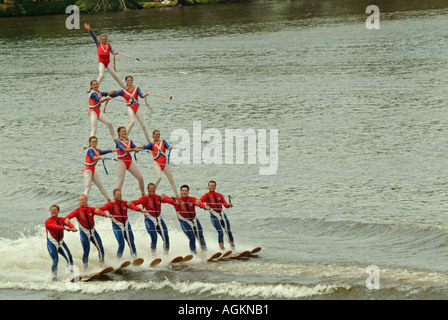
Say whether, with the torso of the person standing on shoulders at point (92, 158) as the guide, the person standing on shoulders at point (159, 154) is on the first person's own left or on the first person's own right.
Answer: on the first person's own left

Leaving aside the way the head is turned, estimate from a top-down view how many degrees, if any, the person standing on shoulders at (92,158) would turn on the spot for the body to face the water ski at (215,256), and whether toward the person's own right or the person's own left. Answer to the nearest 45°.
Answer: approximately 45° to the person's own left

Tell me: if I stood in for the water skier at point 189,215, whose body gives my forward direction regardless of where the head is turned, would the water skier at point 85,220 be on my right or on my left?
on my right

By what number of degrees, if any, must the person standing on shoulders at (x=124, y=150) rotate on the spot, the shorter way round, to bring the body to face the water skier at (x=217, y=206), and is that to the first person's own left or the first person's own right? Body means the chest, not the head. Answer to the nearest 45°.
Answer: approximately 45° to the first person's own left

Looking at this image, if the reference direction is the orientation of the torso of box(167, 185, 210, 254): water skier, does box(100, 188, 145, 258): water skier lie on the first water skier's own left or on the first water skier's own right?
on the first water skier's own right
